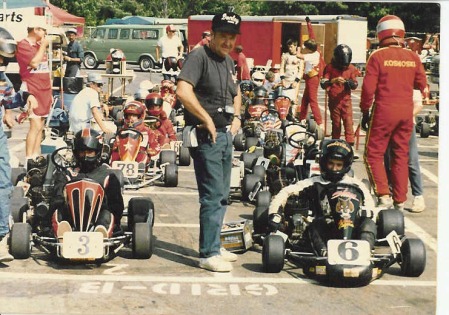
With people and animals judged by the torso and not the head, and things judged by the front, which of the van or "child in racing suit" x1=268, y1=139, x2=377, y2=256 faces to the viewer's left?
the van

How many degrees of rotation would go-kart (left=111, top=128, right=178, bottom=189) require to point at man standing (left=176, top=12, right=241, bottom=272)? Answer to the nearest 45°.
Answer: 0° — it already faces them

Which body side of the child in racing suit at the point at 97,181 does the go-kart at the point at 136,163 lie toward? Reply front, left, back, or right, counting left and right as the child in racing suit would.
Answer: back

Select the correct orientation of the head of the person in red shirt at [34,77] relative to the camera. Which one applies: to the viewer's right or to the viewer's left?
to the viewer's right

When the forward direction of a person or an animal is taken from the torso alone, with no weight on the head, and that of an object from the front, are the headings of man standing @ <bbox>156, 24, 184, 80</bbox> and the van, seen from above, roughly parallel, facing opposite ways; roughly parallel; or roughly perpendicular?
roughly perpendicular

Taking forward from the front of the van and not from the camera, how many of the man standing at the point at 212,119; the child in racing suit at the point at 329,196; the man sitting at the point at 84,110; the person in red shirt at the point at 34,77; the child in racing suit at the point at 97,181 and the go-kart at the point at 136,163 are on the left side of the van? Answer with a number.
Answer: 6

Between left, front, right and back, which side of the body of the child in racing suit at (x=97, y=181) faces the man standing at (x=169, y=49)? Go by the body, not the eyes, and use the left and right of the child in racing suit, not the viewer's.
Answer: back

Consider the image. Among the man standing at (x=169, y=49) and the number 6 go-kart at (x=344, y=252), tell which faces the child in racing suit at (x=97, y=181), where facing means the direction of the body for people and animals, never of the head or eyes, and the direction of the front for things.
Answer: the man standing
